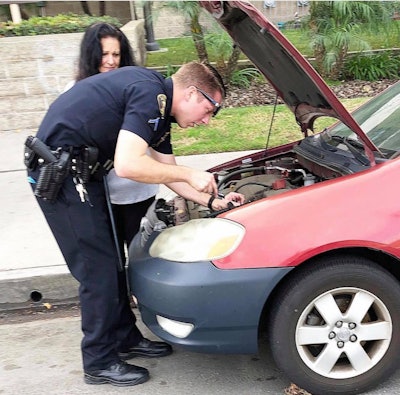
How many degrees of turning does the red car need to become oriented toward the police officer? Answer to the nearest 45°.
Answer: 0° — it already faces them

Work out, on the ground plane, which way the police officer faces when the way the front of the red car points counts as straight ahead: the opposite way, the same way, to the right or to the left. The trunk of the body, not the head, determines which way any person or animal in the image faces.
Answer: the opposite way

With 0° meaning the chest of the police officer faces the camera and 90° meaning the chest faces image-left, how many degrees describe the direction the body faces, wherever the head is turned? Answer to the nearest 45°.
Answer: approximately 270°

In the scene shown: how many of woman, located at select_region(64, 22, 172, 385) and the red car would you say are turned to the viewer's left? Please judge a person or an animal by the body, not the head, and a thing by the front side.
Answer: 1

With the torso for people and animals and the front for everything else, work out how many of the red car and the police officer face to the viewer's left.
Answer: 1

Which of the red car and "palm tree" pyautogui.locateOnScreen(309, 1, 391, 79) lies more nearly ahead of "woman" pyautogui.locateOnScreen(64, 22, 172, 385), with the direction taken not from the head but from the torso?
the red car

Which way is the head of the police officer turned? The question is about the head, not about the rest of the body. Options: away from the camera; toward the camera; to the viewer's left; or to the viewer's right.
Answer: to the viewer's right

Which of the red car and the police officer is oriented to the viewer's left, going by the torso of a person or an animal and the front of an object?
the red car

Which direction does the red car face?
to the viewer's left

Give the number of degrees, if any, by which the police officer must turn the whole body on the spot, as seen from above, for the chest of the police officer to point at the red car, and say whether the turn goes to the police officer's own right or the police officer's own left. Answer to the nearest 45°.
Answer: approximately 45° to the police officer's own right

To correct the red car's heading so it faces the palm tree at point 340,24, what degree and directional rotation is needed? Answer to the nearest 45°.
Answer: approximately 90° to its right

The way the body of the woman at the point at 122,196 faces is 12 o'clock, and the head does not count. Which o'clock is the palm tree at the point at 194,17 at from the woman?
The palm tree is roughly at 8 o'clock from the woman.
